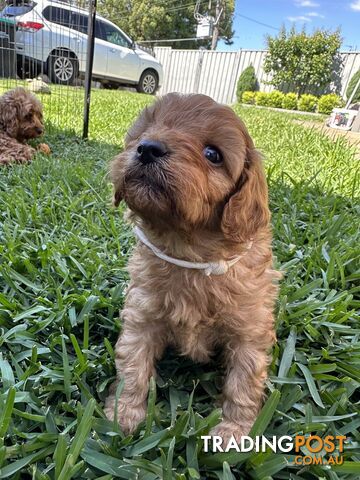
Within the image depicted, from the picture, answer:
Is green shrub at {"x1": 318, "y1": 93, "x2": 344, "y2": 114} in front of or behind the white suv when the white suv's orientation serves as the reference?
in front

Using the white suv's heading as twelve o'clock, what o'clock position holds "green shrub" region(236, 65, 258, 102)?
The green shrub is roughly at 12 o'clock from the white suv.

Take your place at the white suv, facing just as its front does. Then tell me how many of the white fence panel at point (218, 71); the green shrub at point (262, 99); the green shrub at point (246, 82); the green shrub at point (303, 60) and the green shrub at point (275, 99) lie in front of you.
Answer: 5

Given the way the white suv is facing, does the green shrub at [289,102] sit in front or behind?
in front

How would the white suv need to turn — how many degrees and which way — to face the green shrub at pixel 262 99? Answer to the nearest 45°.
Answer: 0° — it already faces it

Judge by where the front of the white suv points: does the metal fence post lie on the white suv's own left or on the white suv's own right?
on the white suv's own right

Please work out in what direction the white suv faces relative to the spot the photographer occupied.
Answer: facing away from the viewer and to the right of the viewer

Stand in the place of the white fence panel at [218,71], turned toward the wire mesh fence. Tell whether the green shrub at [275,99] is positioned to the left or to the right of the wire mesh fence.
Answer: left

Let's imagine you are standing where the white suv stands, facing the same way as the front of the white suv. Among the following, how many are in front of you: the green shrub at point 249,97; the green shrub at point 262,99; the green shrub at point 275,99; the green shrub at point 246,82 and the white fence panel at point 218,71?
5

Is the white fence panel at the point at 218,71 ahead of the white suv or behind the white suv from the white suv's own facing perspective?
ahead

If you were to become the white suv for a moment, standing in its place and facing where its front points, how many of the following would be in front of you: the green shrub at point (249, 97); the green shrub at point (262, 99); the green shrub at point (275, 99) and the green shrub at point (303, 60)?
4
